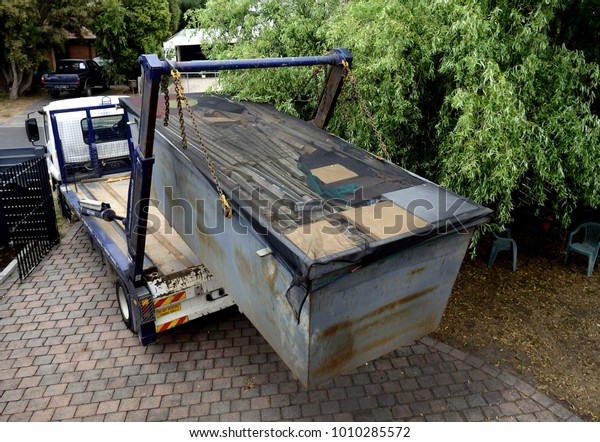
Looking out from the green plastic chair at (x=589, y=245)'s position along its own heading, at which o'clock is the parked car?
The parked car is roughly at 2 o'clock from the green plastic chair.

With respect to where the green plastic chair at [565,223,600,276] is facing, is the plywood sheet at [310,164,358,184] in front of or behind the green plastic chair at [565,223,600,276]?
in front

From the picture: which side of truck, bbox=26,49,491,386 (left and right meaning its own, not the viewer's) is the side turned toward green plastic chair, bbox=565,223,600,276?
right

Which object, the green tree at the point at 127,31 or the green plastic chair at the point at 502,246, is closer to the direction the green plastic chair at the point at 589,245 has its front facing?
the green plastic chair

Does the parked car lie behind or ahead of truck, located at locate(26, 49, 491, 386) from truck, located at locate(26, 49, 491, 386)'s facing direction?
ahead

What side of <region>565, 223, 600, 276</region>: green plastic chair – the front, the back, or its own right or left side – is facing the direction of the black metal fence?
front

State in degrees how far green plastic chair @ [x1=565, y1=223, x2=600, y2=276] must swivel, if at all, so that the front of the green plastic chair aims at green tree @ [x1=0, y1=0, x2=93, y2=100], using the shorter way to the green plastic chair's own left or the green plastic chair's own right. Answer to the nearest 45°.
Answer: approximately 45° to the green plastic chair's own right

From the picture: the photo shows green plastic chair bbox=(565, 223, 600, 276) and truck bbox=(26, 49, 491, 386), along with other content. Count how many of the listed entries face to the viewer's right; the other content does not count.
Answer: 0

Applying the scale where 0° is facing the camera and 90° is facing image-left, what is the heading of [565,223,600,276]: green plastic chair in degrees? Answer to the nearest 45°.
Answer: approximately 45°

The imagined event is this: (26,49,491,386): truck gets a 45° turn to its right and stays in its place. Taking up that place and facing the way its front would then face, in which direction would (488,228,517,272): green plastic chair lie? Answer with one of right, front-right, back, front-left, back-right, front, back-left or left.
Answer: front-right

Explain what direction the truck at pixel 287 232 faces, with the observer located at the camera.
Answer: facing away from the viewer and to the left of the viewer
